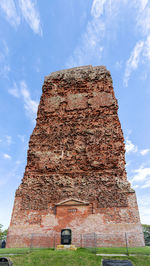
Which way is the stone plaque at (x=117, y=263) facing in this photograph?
toward the camera
